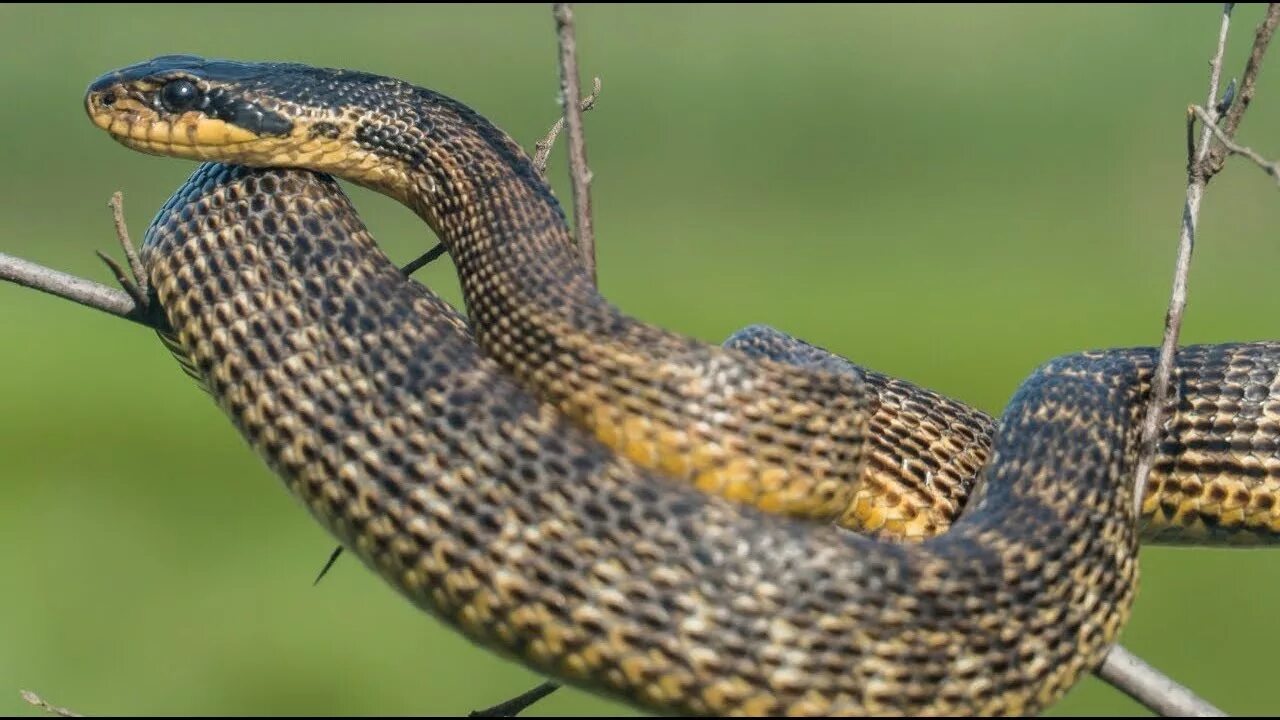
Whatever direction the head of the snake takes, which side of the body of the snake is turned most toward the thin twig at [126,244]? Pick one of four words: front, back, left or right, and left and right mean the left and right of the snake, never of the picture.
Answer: front

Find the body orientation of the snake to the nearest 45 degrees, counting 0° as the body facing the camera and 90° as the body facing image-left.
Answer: approximately 90°
